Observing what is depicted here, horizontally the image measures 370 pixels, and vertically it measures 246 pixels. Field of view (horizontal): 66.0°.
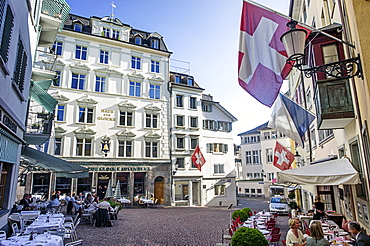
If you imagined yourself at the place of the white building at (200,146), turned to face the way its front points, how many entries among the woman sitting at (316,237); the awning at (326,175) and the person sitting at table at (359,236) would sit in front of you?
3

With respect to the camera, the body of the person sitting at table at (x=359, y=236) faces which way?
to the viewer's left

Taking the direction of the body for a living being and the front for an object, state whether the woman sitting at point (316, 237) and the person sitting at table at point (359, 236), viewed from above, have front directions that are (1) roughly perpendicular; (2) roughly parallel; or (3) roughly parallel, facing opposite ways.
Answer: roughly perpendicular

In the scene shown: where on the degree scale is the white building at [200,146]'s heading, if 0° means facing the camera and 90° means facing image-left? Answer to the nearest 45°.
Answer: approximately 0°

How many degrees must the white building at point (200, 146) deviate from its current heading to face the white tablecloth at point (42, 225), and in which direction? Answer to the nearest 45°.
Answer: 0° — it already faces it
